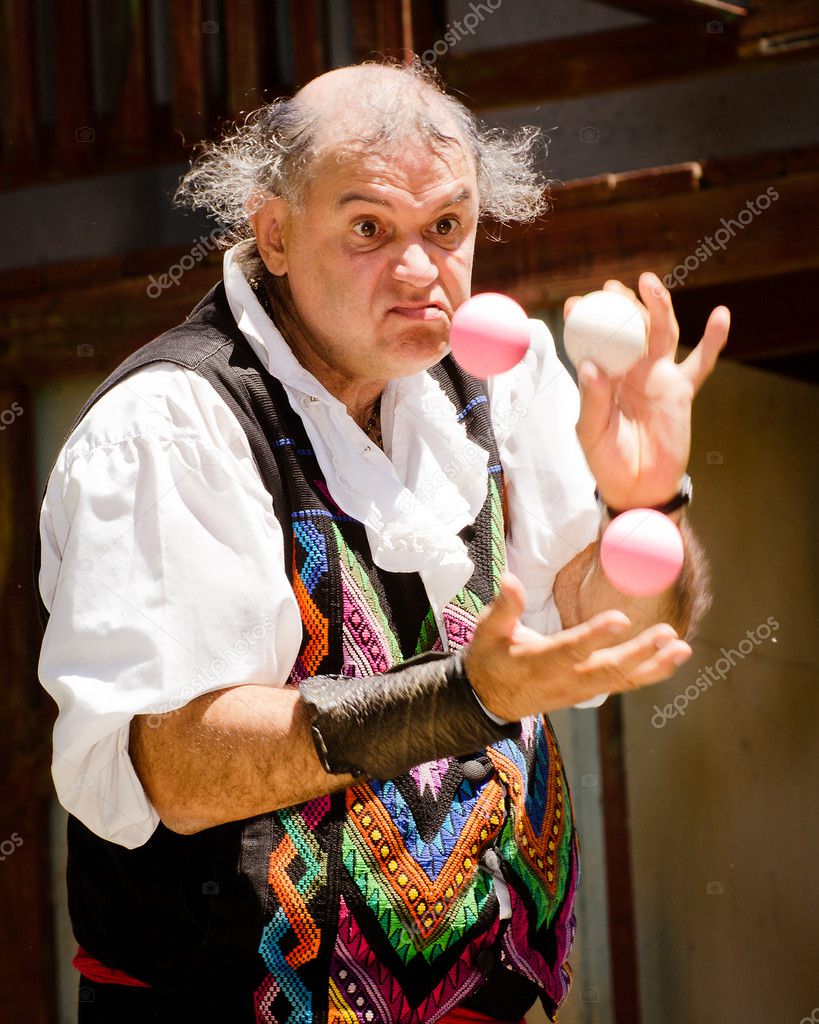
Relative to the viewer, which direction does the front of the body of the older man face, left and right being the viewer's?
facing the viewer and to the right of the viewer

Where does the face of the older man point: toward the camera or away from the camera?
toward the camera
